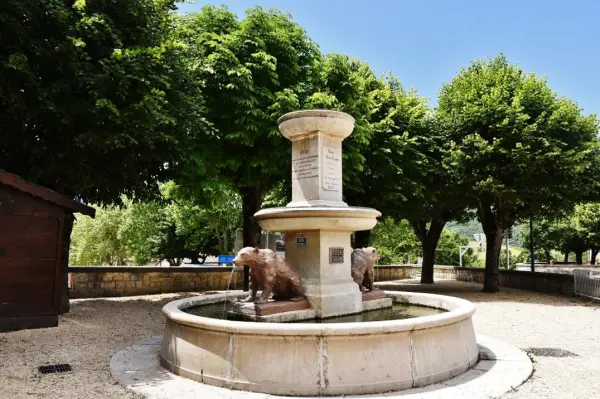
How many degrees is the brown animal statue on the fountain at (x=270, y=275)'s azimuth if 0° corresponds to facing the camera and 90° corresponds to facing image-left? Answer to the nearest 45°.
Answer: approximately 90°

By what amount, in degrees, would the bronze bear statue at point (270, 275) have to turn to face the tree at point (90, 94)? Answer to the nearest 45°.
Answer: approximately 45° to its right

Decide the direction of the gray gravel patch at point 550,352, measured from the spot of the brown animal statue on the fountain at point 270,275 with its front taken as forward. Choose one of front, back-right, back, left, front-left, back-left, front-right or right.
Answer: back

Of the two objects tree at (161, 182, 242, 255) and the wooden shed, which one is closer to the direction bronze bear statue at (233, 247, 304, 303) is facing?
the wooden shed

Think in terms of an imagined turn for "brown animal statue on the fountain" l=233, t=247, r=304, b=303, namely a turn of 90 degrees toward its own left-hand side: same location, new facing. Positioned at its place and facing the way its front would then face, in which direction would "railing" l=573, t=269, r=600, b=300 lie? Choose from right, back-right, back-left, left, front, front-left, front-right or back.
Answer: back-left

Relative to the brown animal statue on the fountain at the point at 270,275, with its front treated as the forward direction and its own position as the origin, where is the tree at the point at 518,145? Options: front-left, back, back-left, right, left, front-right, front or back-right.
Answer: back-right

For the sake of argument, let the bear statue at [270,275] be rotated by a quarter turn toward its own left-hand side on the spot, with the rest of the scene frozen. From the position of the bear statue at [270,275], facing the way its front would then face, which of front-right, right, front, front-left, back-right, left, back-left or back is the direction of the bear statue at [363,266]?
back-left

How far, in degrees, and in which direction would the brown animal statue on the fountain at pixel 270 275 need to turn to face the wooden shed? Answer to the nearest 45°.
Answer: approximately 45° to its right

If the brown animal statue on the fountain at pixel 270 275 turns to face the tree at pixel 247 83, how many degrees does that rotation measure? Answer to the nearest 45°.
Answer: approximately 90° to its right

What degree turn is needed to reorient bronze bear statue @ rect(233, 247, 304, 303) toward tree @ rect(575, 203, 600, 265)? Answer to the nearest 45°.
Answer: approximately 135° to its right
